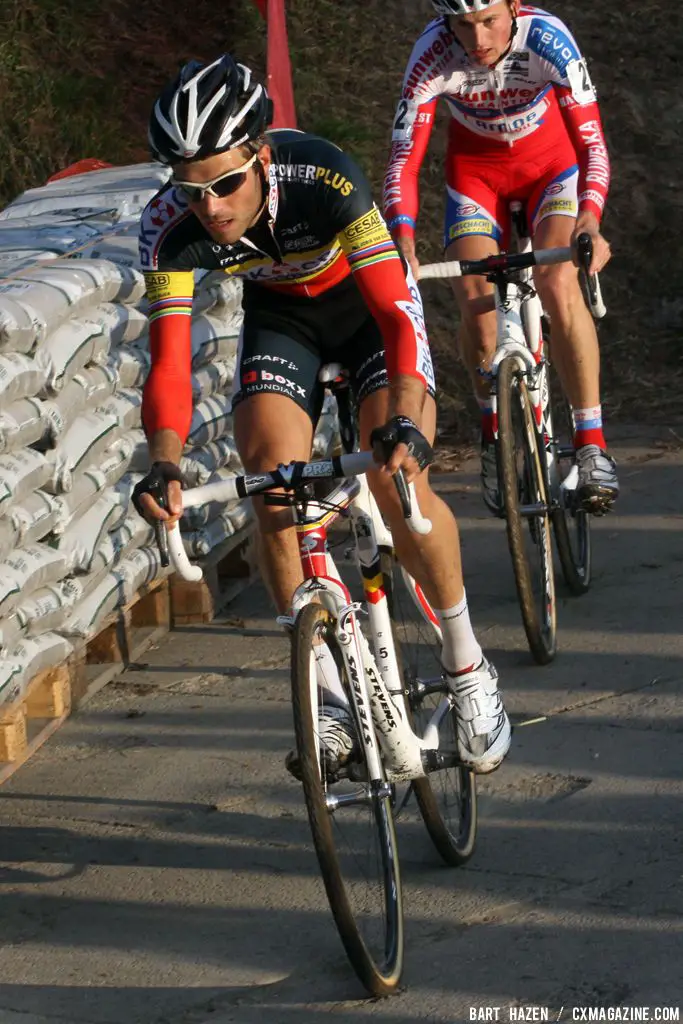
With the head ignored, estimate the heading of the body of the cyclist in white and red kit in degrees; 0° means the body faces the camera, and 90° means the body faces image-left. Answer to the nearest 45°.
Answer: approximately 0°

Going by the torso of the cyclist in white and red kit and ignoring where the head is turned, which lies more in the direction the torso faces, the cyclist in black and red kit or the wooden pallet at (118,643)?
the cyclist in black and red kit

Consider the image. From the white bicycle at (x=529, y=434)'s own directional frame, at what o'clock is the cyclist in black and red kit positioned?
The cyclist in black and red kit is roughly at 1 o'clock from the white bicycle.

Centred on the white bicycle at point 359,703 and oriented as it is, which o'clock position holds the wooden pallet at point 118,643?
The wooden pallet is roughly at 4 o'clock from the white bicycle.

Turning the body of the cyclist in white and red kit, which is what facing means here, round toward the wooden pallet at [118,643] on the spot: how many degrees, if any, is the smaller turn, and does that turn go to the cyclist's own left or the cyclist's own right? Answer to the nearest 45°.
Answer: approximately 45° to the cyclist's own right
